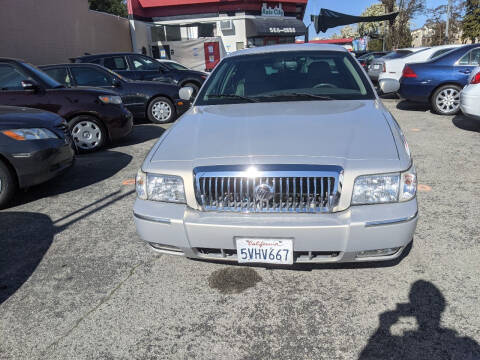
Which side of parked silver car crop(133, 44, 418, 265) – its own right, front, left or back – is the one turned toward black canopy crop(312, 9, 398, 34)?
back

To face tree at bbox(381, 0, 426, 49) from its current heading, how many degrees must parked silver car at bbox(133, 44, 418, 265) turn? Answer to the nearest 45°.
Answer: approximately 180°

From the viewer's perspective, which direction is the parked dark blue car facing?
to the viewer's right

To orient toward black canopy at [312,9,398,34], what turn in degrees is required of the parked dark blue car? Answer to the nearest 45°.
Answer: approximately 90° to its left

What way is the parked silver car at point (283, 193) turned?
toward the camera

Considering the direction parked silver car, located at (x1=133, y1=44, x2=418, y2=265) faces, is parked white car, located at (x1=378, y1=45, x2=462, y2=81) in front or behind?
behind

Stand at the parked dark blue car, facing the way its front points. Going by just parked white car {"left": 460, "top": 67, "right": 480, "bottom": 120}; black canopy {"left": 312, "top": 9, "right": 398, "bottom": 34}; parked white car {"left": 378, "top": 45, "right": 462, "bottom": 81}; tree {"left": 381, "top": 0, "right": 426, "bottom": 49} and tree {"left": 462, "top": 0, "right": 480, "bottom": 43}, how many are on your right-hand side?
1

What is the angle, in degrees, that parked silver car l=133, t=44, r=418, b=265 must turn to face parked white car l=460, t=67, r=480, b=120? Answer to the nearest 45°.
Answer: approximately 135° to its left
